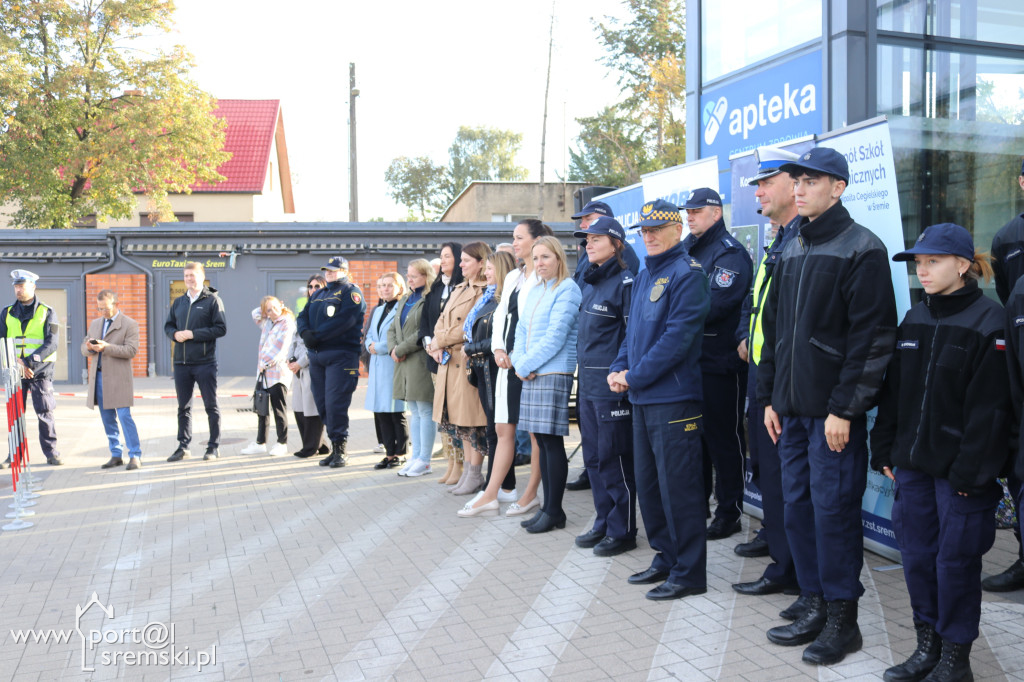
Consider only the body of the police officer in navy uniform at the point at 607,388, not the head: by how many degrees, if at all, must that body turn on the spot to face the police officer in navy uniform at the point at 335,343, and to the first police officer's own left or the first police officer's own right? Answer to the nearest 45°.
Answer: approximately 90° to the first police officer's own right

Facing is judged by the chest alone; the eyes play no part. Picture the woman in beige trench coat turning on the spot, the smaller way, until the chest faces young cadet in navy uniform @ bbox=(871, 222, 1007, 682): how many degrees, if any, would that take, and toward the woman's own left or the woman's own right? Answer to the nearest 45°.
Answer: approximately 90° to the woman's own left

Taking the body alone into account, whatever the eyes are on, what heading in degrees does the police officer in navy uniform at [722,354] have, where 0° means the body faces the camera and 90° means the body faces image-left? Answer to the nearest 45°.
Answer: approximately 45°

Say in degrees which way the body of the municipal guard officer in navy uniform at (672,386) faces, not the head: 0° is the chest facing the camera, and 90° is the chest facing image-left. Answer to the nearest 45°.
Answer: approximately 45°

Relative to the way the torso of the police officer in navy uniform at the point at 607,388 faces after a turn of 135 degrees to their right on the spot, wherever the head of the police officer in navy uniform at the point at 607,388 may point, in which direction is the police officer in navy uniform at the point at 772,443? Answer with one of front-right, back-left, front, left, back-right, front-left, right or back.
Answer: back-right

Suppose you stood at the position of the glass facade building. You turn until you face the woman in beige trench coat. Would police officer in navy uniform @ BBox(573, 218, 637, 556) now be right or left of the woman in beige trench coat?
left

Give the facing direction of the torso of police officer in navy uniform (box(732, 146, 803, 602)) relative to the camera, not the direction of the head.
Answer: to the viewer's left

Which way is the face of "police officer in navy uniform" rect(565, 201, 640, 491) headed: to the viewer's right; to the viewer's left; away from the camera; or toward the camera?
to the viewer's left

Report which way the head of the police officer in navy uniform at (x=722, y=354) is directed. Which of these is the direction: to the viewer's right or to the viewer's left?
to the viewer's left

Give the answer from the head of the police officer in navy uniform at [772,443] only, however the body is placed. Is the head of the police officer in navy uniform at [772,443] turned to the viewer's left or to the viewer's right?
to the viewer's left

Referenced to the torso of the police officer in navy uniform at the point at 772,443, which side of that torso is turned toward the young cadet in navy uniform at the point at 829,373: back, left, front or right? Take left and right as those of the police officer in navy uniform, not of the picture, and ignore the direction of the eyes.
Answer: left
